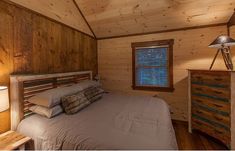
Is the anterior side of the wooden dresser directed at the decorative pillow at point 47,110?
yes

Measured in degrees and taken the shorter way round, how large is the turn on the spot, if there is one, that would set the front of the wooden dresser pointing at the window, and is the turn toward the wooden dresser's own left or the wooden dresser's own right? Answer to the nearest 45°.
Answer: approximately 90° to the wooden dresser's own right

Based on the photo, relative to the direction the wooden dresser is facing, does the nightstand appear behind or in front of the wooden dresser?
in front

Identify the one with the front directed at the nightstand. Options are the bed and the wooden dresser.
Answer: the wooden dresser

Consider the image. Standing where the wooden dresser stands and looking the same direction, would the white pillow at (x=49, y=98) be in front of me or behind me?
in front

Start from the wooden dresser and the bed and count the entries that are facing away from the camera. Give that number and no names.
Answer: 0

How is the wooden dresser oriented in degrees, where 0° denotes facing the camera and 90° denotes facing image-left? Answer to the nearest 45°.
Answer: approximately 45°

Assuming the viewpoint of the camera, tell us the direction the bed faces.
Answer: facing the viewer and to the right of the viewer

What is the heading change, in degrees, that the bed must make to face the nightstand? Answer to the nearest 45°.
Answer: approximately 135° to its right
